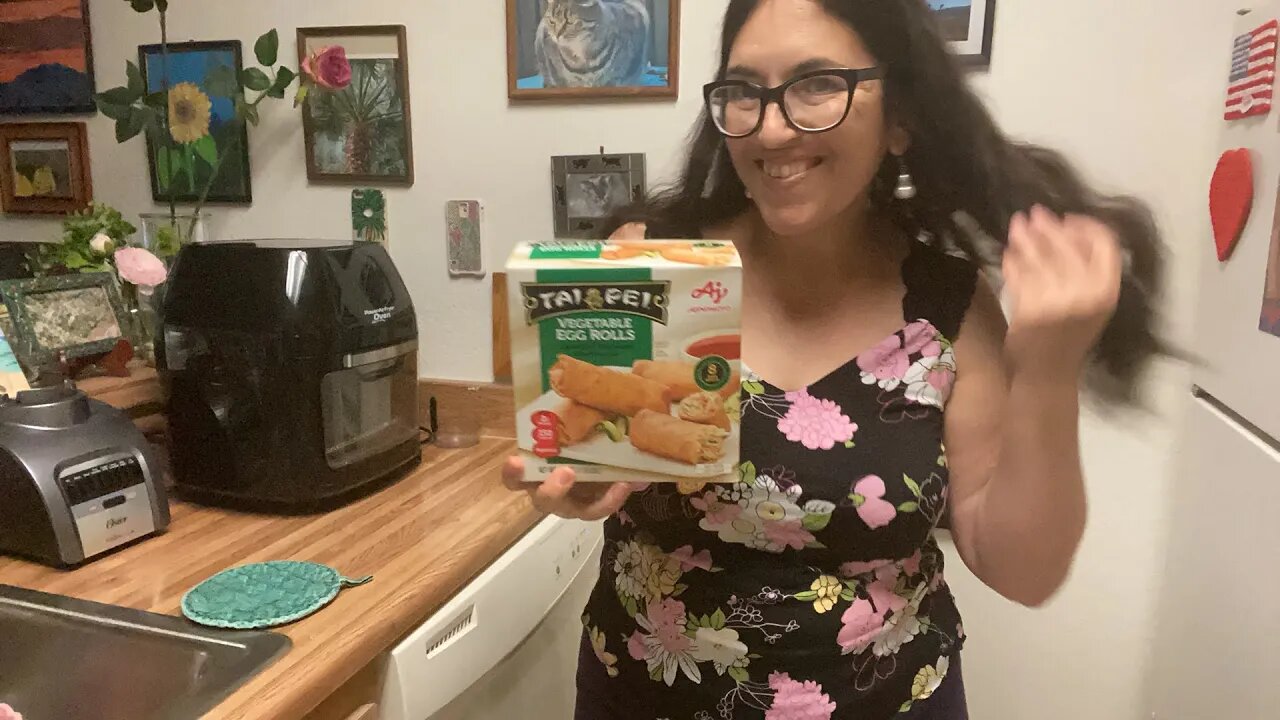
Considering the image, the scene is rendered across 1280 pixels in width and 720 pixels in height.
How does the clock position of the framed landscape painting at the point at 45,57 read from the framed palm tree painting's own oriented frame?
The framed landscape painting is roughly at 4 o'clock from the framed palm tree painting.

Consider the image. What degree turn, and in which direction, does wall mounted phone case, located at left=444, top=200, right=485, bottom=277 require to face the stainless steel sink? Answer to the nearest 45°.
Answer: approximately 45° to its right

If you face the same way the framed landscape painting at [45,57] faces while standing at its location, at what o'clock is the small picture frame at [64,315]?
The small picture frame is roughly at 12 o'clock from the framed landscape painting.

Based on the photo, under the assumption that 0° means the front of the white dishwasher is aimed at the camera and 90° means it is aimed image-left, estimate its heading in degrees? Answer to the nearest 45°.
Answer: approximately 315°

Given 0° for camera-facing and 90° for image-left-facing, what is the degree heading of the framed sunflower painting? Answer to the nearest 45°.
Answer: approximately 0°

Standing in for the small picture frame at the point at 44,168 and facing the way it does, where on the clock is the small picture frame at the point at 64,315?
the small picture frame at the point at 64,315 is roughly at 12 o'clock from the small picture frame at the point at 44,168.

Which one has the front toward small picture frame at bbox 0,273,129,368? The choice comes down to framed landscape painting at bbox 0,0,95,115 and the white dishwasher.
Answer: the framed landscape painting

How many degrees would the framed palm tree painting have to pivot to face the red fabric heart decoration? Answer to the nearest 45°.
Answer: approximately 45° to its left
